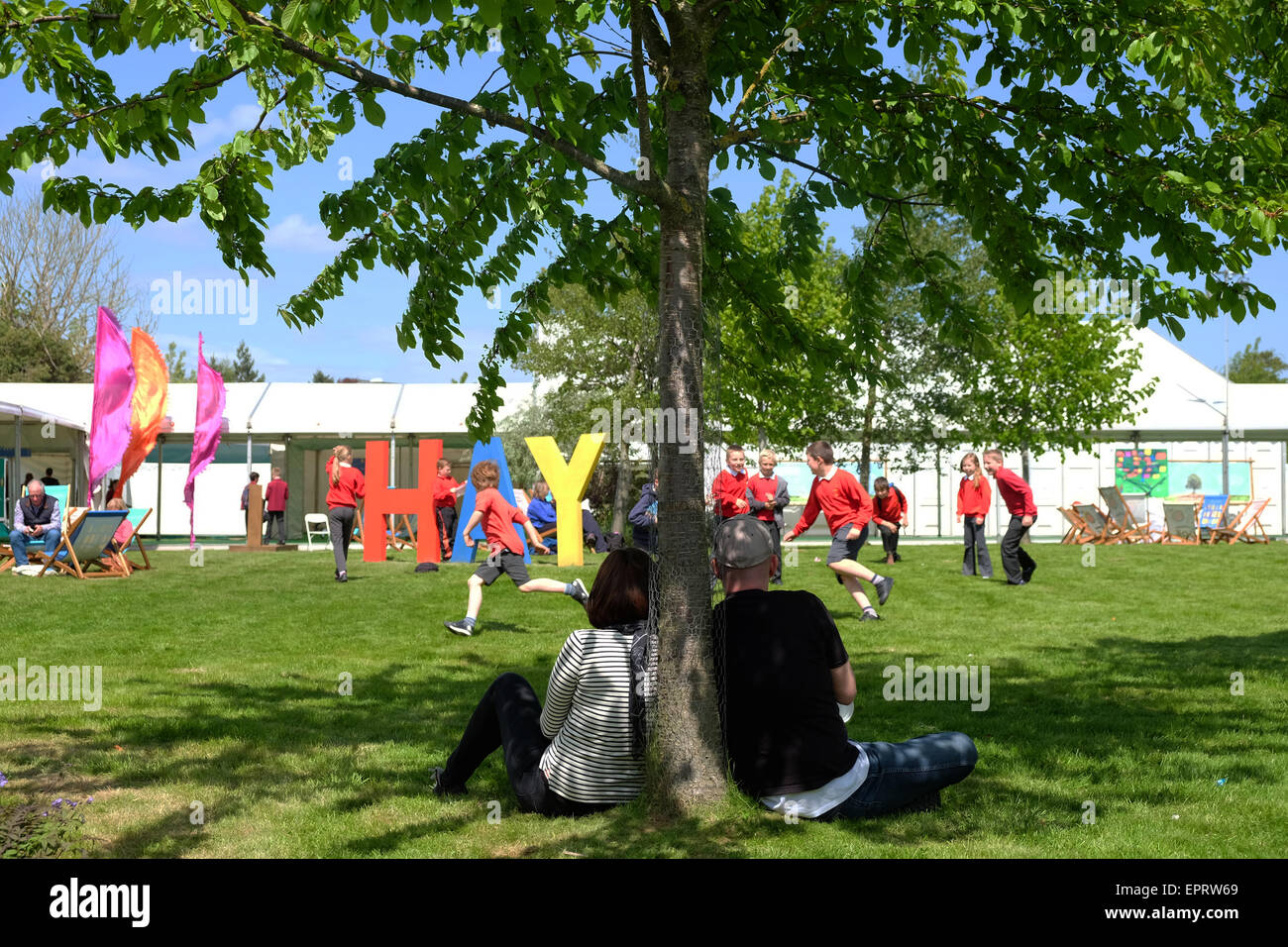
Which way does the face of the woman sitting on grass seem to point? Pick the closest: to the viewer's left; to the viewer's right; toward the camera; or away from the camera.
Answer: away from the camera

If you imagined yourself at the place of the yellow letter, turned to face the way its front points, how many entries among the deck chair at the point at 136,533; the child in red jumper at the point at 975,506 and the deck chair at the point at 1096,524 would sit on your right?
1

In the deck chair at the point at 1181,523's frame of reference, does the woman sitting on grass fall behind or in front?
in front

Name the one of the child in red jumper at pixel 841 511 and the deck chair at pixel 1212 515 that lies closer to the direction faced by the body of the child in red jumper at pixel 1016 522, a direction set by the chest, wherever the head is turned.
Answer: the child in red jumper

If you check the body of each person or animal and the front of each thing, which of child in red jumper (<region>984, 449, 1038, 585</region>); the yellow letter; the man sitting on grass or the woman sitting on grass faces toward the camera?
the yellow letter

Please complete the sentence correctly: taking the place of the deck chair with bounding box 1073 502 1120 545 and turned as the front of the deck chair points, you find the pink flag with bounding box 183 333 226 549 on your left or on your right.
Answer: on your right

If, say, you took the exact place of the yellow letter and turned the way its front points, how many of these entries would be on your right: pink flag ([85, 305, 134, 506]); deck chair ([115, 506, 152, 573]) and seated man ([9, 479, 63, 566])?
3

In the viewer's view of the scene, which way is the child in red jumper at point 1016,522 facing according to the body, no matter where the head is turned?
to the viewer's left

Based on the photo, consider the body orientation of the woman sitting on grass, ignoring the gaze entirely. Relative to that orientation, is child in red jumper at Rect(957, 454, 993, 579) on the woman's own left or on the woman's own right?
on the woman's own right

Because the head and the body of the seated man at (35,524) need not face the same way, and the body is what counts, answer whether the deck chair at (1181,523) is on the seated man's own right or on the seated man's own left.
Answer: on the seated man's own left

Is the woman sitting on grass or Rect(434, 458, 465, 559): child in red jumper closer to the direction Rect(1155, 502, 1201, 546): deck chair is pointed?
the woman sitting on grass

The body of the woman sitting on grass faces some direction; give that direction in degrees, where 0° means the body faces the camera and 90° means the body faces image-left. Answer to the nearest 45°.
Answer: approximately 135°

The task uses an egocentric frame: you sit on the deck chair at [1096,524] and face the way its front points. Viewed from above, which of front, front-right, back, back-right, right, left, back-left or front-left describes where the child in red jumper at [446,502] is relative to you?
right

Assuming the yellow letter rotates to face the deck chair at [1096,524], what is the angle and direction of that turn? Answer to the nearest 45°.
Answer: approximately 135° to its left
